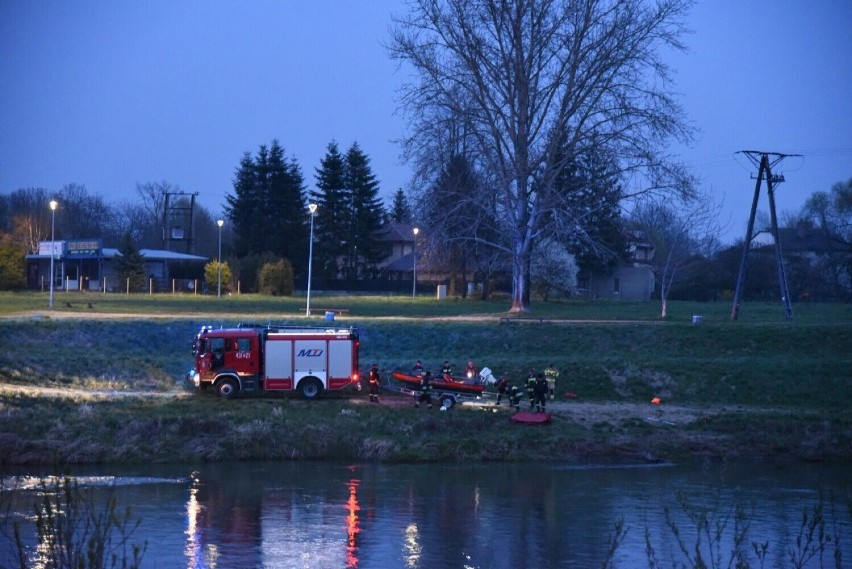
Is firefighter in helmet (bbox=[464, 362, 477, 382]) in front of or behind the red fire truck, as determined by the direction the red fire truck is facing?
behind

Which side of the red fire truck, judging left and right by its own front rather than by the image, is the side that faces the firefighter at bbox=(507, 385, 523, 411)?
back

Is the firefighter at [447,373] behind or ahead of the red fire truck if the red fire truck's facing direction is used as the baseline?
behind

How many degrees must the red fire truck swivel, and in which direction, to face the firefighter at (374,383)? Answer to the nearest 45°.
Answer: approximately 180°

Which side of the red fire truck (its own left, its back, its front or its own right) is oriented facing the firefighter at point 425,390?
back

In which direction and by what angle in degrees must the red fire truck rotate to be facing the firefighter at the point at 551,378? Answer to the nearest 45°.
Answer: approximately 180°

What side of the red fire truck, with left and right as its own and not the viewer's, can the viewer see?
left

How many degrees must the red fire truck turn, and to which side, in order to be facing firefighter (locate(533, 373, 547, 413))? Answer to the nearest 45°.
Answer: approximately 180°
